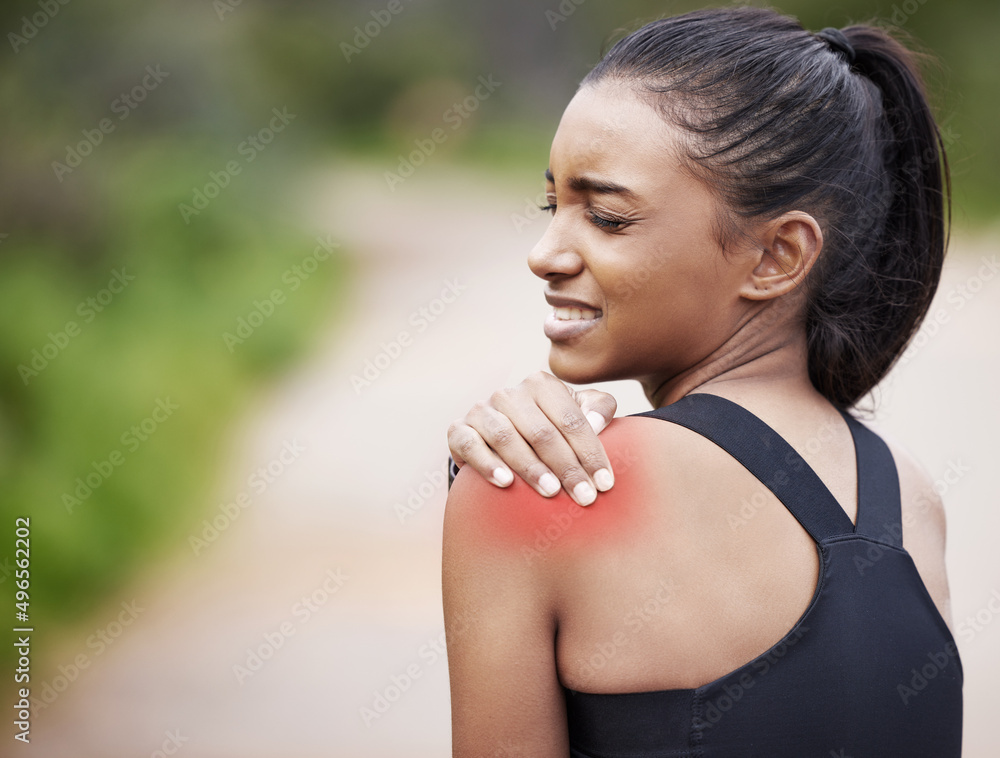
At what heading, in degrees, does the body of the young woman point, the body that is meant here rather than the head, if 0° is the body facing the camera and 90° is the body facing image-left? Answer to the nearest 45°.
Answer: approximately 135°

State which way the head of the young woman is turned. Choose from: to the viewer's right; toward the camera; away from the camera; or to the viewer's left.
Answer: to the viewer's left
